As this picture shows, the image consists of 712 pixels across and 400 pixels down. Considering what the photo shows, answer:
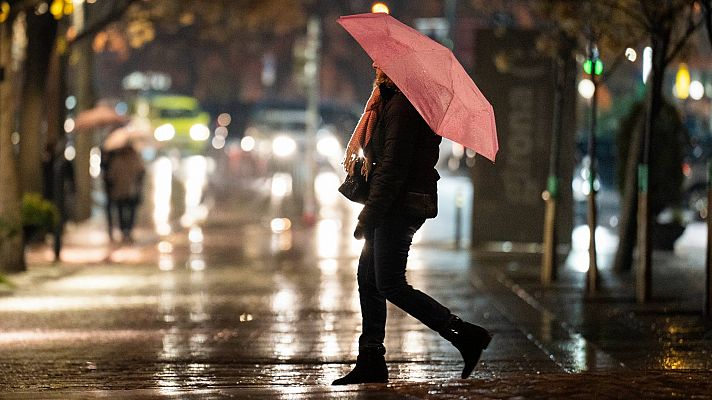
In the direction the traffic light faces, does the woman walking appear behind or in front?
in front

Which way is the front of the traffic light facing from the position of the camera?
facing the viewer

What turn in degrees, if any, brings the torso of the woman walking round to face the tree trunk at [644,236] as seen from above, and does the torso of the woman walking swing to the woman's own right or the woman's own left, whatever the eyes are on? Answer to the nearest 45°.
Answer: approximately 135° to the woman's own right

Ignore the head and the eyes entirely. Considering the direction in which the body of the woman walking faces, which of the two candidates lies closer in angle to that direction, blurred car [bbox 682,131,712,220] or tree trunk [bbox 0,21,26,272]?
the tree trunk

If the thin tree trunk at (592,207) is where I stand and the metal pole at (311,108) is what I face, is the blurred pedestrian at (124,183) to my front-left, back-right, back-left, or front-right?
front-left

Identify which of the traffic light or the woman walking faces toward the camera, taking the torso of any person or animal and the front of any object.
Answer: the traffic light

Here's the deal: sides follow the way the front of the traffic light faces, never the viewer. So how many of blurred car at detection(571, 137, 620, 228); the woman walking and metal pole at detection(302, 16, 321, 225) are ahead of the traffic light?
1

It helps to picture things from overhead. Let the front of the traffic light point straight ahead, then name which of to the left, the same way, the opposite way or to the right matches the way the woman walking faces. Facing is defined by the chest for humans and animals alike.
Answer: to the right
